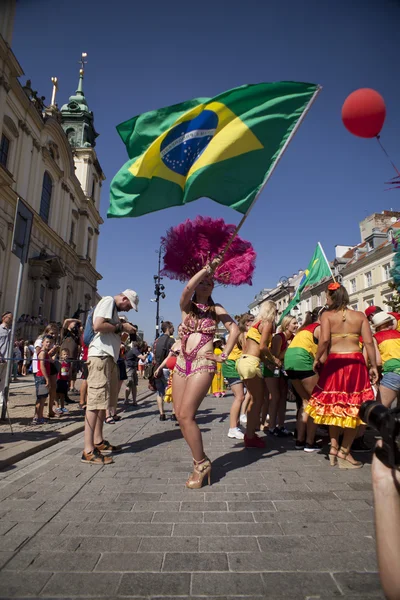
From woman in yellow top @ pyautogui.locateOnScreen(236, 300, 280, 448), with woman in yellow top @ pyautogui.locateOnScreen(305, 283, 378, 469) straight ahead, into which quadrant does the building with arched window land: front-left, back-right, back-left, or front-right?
back-left

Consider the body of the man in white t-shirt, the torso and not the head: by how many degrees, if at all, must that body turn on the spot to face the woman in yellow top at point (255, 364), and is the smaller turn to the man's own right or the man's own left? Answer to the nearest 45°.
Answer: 0° — they already face them

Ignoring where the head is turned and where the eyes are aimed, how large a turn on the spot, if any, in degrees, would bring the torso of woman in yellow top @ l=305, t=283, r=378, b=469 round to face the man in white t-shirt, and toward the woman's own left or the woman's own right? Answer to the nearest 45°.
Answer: approximately 90° to the woman's own left

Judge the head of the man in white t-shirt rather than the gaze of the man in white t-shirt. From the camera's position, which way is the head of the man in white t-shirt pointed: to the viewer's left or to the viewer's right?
to the viewer's right

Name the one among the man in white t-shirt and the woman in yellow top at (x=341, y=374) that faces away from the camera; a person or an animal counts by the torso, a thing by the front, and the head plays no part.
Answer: the woman in yellow top

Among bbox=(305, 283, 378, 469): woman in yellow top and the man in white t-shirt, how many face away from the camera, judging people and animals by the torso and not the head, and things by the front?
1

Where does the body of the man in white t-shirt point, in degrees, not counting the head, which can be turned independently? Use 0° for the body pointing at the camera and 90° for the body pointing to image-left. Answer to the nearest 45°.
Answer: approximately 270°

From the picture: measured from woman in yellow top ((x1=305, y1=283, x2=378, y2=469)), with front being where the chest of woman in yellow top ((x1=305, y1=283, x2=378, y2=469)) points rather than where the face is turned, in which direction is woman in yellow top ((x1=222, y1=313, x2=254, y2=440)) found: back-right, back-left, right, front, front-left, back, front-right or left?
front-left

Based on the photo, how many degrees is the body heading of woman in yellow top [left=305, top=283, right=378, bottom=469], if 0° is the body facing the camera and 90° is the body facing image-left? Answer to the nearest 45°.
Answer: approximately 180°
